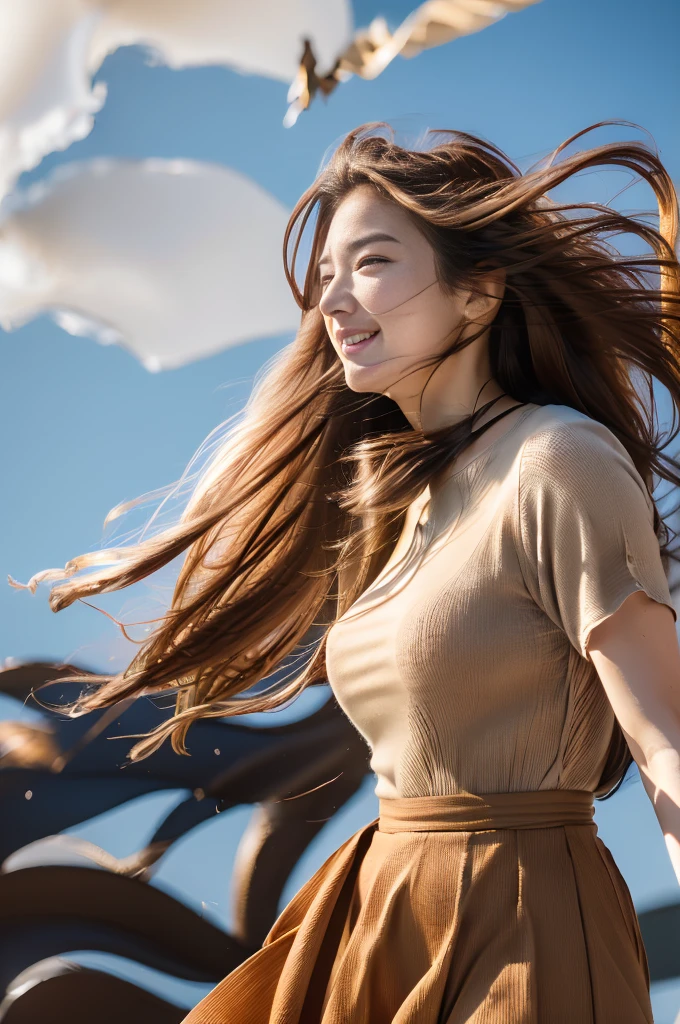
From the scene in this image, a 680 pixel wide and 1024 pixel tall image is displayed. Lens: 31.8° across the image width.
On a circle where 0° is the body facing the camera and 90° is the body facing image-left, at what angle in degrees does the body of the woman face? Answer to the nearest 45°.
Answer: approximately 45°
